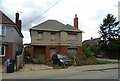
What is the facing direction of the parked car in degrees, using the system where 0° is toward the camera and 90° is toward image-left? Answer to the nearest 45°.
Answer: approximately 315°

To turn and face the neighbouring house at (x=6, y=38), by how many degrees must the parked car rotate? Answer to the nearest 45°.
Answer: approximately 135° to its right
